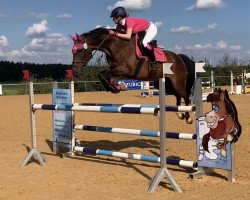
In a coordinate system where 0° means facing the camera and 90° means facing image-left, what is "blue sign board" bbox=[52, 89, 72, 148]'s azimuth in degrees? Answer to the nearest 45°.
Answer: approximately 0°
